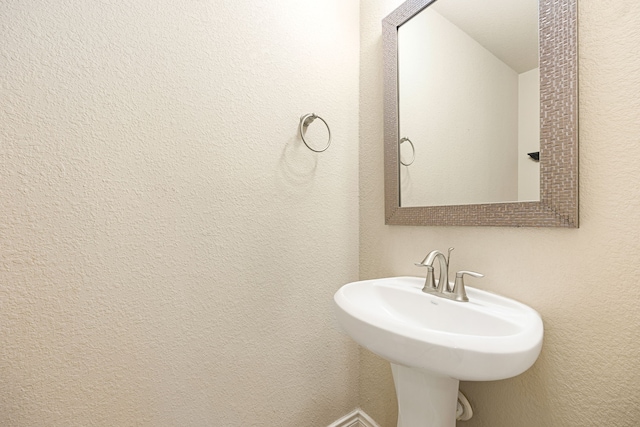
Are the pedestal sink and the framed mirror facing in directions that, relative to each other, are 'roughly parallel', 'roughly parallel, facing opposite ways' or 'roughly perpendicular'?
roughly parallel

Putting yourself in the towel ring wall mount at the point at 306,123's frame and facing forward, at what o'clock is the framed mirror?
The framed mirror is roughly at 11 o'clock from the towel ring wall mount.

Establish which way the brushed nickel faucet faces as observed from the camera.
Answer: facing the viewer and to the left of the viewer

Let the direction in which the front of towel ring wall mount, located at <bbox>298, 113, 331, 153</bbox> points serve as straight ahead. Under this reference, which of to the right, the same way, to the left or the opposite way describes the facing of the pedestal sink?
to the right

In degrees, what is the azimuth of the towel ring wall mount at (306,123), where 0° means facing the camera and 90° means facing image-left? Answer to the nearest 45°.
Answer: approximately 315°

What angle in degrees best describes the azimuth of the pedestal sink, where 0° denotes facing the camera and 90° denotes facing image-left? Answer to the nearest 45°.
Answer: approximately 45°

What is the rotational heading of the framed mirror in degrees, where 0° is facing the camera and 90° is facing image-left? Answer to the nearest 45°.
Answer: approximately 45°
